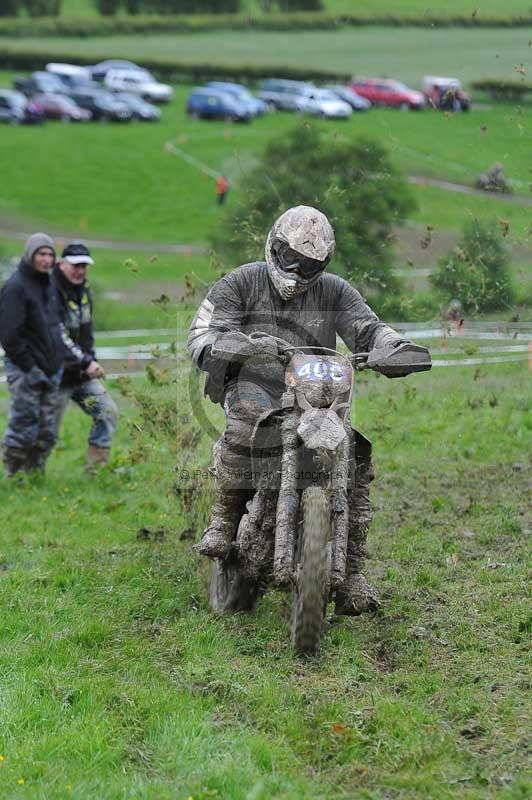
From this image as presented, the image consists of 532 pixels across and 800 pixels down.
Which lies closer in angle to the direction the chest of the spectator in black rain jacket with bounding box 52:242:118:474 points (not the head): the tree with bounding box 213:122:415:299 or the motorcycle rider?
the motorcycle rider

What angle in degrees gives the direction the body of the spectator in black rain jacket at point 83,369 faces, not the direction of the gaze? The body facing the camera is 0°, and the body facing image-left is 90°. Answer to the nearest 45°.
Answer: approximately 315°

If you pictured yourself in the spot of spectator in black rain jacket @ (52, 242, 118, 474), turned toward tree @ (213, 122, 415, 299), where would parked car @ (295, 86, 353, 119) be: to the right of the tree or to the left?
left

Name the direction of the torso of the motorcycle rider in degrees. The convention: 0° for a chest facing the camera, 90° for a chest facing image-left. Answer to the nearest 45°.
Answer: approximately 0°

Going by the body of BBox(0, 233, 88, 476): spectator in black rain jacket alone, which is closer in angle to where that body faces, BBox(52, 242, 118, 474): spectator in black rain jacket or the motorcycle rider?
the motorcycle rider

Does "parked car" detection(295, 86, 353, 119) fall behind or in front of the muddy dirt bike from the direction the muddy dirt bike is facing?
behind

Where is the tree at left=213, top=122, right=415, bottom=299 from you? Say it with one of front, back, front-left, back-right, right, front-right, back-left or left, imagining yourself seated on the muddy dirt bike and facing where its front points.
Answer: back

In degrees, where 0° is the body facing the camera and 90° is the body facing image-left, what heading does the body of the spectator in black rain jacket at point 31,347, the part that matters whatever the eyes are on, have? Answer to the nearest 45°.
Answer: approximately 315°

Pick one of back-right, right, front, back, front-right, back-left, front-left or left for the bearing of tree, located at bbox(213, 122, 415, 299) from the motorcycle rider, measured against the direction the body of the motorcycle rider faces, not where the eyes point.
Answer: back

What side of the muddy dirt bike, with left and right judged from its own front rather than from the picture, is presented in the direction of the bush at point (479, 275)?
back
